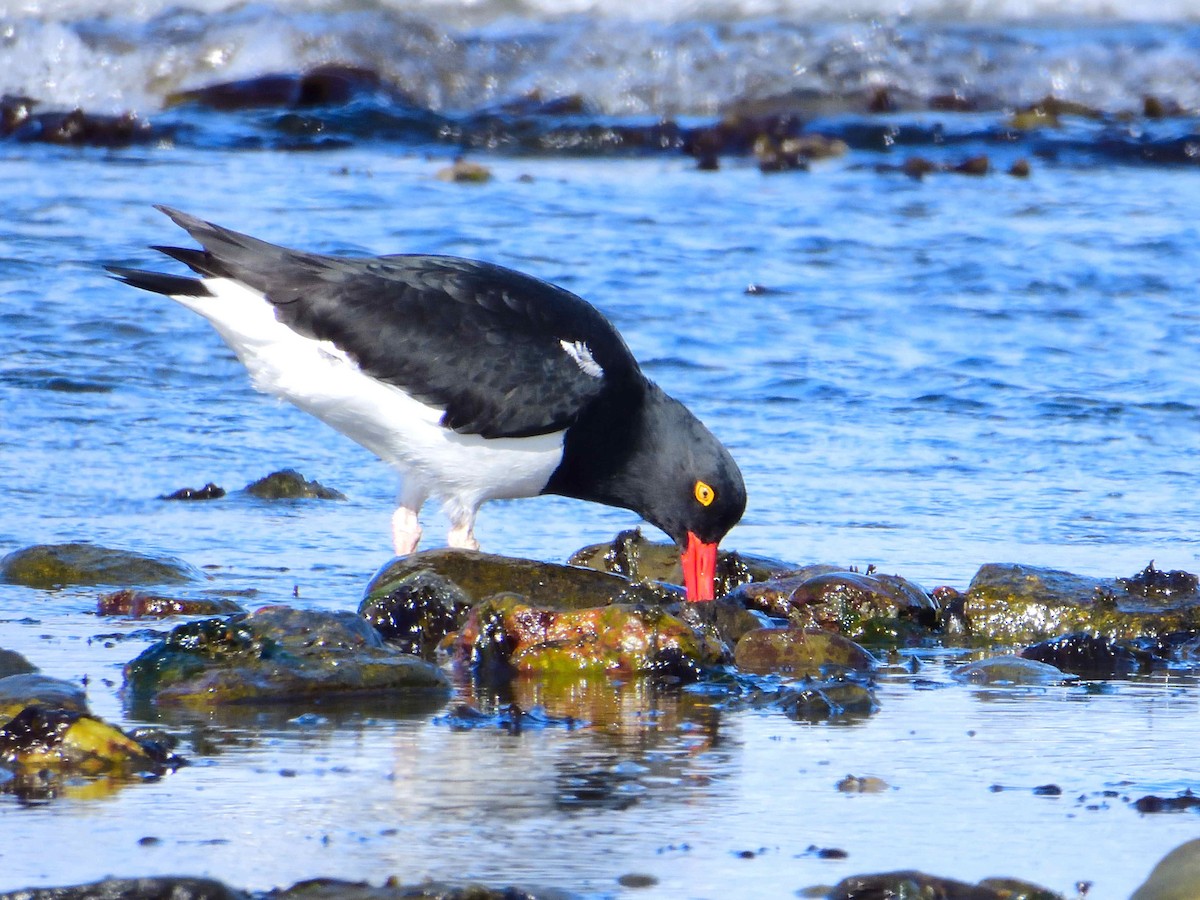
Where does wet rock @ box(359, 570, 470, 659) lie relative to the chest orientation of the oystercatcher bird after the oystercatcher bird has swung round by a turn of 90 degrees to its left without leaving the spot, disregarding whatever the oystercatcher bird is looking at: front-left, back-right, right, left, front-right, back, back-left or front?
back

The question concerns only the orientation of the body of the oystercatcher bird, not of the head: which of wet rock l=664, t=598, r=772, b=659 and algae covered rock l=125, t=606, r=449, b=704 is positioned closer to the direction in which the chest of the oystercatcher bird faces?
the wet rock

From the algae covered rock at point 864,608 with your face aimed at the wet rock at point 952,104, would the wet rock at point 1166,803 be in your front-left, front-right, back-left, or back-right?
back-right

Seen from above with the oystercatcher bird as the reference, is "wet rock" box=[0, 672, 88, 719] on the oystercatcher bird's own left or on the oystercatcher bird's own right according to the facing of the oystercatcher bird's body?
on the oystercatcher bird's own right

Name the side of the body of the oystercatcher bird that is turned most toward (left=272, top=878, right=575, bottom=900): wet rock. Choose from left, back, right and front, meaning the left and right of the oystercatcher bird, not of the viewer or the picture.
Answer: right

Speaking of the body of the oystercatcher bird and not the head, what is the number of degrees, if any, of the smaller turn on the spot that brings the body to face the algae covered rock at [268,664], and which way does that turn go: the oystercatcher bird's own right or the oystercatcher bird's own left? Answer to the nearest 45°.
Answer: approximately 90° to the oystercatcher bird's own right

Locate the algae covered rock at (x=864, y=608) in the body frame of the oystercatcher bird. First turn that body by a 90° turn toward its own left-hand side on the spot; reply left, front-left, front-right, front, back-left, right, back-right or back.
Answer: back-right

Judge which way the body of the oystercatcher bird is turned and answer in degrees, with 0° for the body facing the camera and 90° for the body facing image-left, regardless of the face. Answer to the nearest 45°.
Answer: approximately 270°

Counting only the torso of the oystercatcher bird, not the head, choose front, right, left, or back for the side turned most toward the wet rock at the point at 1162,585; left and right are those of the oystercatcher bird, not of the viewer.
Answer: front

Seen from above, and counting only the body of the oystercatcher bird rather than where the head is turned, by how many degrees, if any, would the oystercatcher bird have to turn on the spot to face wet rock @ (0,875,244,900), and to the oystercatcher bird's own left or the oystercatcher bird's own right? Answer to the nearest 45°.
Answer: approximately 90° to the oystercatcher bird's own right

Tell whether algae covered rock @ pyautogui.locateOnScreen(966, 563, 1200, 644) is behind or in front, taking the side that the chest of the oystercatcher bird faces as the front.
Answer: in front

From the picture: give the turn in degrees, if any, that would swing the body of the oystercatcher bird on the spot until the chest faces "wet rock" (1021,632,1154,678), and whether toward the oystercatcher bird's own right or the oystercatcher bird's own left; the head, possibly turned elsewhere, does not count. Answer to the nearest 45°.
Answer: approximately 45° to the oystercatcher bird's own right

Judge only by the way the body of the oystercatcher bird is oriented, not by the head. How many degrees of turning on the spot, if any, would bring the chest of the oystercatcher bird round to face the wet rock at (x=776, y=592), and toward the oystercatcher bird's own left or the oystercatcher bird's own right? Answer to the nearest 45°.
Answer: approximately 45° to the oystercatcher bird's own right

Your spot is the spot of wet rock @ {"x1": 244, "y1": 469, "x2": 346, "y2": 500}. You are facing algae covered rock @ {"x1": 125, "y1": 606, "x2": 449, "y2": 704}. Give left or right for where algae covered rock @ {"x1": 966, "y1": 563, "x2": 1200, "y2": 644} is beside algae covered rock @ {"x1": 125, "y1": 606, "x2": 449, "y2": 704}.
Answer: left

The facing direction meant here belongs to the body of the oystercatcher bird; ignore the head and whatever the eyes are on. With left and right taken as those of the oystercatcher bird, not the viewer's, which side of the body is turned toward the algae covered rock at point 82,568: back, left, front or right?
back

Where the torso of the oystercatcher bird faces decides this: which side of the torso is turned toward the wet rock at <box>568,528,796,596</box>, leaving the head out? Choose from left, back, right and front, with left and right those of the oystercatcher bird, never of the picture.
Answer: front

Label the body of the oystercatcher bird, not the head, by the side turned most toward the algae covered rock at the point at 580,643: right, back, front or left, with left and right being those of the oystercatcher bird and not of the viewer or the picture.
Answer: right
